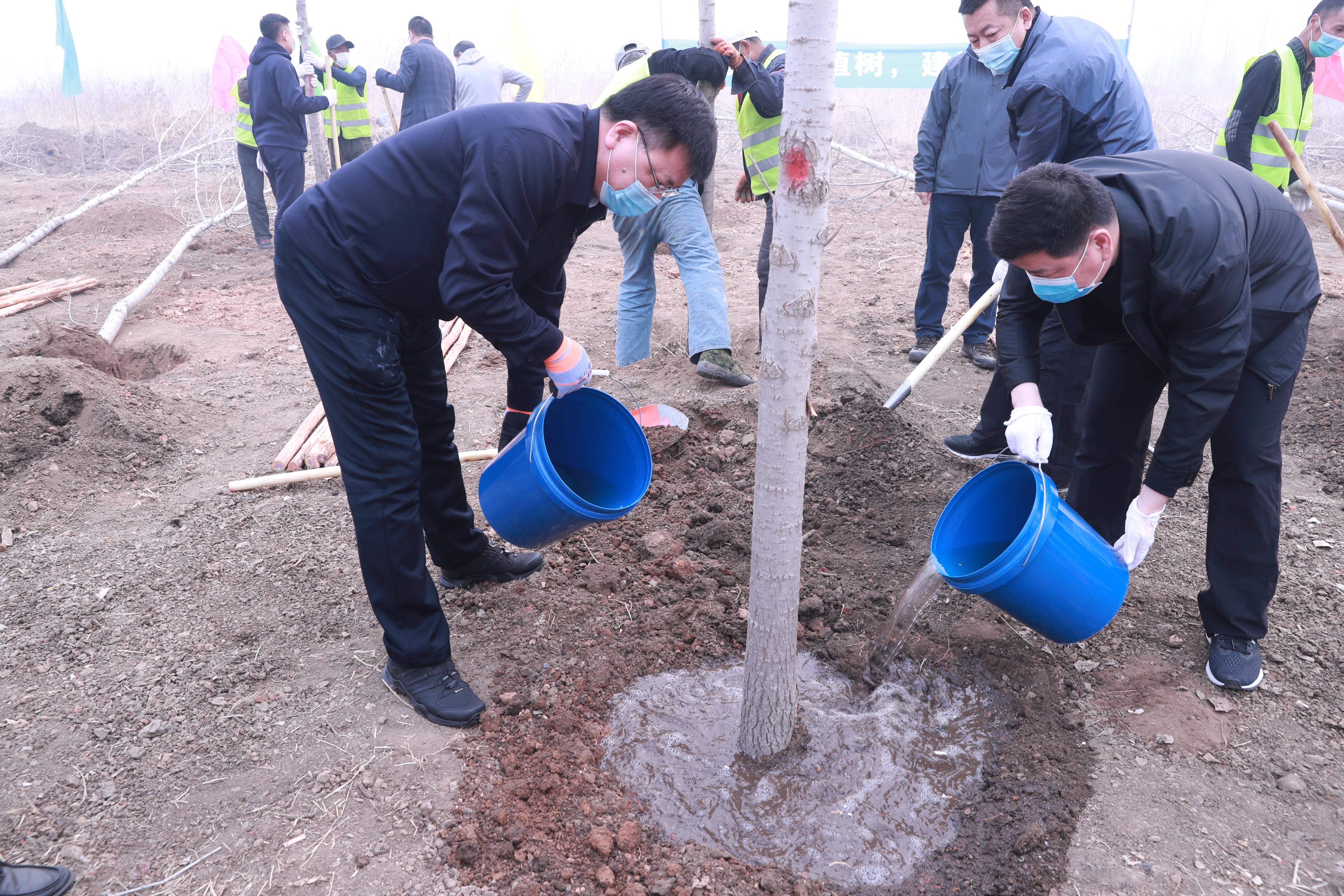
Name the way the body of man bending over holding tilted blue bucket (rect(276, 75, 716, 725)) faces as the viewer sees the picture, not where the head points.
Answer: to the viewer's right

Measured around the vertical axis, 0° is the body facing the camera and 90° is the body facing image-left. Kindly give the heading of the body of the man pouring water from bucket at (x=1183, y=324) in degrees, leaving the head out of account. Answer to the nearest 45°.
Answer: approximately 45°

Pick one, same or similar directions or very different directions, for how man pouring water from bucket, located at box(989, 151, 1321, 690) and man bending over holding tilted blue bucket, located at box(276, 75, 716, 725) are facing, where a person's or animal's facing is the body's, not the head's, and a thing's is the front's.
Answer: very different directions

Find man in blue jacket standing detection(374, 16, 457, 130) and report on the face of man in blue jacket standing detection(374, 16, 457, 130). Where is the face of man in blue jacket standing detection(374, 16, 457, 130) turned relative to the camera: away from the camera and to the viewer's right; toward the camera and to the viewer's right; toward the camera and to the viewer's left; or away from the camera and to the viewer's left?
away from the camera and to the viewer's left
